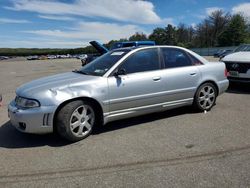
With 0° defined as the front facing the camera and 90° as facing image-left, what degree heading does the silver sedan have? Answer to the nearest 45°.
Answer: approximately 45°

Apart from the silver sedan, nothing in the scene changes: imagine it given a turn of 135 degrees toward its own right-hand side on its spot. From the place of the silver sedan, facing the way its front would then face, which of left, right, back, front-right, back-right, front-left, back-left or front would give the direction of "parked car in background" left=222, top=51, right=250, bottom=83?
front-right
